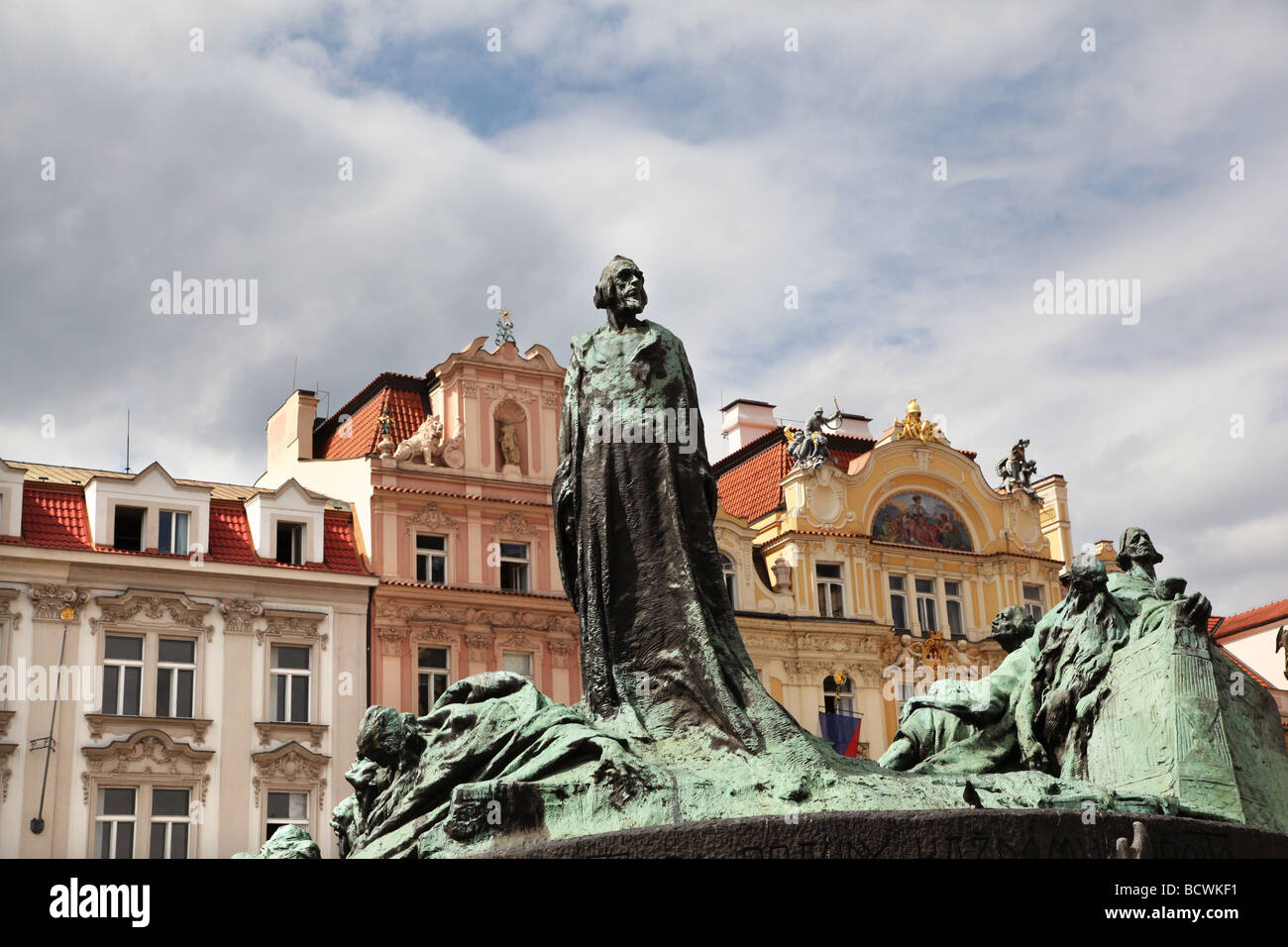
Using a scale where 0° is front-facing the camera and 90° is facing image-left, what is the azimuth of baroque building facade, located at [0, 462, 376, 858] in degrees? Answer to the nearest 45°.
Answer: approximately 0°

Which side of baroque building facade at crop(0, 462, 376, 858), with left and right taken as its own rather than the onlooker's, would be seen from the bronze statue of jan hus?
front

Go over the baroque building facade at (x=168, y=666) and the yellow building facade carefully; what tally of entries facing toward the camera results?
2

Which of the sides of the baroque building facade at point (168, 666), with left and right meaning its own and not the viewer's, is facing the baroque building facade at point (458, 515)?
left

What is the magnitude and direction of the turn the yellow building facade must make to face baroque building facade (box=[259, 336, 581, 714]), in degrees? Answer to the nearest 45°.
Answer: approximately 45° to its right

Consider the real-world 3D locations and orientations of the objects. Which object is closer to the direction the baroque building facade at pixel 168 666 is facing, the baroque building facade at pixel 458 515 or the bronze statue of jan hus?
the bronze statue of jan hus

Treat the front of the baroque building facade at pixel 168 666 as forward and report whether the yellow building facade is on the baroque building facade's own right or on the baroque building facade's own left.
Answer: on the baroque building facade's own left

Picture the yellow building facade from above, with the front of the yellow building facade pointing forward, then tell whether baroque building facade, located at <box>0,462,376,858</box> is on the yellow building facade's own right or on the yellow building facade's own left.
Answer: on the yellow building facade's own right
